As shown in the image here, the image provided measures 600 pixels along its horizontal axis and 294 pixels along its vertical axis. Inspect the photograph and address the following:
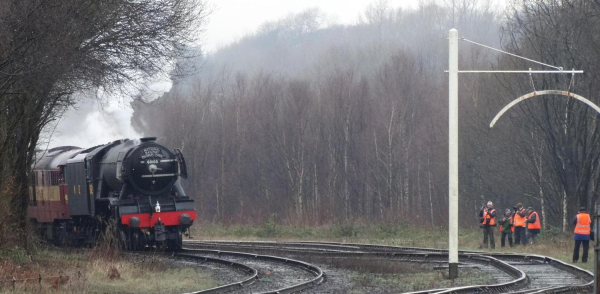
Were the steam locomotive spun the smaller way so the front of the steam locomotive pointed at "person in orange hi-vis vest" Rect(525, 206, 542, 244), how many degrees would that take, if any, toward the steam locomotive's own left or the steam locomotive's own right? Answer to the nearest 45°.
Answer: approximately 45° to the steam locomotive's own left

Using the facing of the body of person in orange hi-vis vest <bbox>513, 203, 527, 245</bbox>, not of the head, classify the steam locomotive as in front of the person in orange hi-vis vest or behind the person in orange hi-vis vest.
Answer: in front

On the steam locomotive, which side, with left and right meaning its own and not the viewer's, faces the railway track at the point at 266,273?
front

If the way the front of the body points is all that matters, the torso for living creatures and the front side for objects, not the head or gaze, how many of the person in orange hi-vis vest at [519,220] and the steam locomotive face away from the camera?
0

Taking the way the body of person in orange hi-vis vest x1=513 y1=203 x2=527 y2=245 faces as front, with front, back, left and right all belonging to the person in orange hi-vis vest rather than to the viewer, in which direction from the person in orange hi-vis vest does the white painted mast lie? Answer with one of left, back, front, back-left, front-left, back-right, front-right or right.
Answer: front-left

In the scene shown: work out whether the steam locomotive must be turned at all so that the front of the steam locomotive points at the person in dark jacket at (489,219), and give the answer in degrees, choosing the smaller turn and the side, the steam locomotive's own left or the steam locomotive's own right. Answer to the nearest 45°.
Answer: approximately 45° to the steam locomotive's own left

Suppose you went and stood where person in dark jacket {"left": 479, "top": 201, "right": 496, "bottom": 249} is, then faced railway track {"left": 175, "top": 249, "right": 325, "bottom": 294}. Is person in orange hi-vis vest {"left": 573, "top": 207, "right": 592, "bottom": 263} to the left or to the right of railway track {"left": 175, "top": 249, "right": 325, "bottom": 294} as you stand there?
left

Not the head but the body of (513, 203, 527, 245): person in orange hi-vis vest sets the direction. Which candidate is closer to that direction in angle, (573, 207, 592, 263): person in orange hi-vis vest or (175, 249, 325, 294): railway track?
the railway track

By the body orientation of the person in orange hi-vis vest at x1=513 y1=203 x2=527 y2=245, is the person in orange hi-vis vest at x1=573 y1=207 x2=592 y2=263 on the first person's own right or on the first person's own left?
on the first person's own left

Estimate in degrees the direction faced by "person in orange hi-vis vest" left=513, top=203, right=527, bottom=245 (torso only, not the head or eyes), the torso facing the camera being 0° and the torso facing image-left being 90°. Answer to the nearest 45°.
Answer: approximately 45°

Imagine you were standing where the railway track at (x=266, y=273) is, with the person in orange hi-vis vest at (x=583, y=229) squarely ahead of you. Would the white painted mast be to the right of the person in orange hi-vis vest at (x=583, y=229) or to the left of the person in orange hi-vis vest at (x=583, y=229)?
right

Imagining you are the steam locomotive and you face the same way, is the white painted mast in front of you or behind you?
in front
